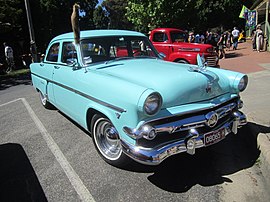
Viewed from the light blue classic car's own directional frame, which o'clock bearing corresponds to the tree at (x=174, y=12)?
The tree is roughly at 8 o'clock from the light blue classic car.

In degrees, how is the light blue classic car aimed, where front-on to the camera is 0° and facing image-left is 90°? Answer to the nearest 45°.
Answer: approximately 315°

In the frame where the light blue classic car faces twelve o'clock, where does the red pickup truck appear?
The red pickup truck is roughly at 8 o'clock from the light blue classic car.

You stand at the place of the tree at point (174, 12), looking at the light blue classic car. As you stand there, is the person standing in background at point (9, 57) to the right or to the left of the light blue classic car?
right

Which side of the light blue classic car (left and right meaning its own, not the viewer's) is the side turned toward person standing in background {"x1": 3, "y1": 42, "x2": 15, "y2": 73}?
back

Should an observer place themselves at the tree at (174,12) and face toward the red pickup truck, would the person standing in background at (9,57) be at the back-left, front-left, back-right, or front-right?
front-right

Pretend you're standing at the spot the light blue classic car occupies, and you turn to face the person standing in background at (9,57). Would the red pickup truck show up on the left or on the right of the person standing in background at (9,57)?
right
